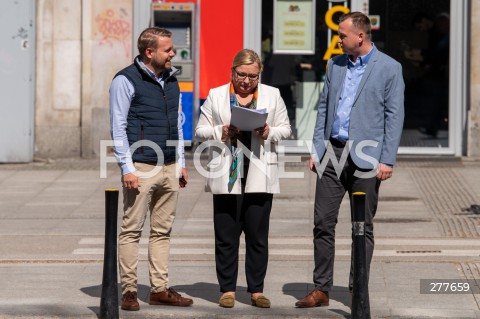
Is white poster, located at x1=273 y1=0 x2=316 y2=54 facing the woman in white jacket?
yes

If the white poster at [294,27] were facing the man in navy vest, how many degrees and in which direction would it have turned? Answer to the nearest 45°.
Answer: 0° — it already faces them

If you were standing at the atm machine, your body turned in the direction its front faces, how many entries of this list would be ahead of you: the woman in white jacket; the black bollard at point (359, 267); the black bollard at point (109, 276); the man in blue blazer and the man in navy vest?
5

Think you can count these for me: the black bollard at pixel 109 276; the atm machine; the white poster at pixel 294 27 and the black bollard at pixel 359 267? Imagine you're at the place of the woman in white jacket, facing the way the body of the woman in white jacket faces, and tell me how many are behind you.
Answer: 2

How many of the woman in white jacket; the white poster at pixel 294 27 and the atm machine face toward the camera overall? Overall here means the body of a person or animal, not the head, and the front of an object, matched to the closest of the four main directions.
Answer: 3

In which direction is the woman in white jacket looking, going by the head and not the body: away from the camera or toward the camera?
toward the camera

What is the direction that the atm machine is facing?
toward the camera

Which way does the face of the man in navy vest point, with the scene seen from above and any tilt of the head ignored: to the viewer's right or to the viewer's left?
to the viewer's right

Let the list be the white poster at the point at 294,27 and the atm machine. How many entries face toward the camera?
2

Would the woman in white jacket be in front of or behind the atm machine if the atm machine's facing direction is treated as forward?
in front

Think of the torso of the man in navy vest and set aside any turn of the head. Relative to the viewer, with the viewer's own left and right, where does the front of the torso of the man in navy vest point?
facing the viewer and to the right of the viewer

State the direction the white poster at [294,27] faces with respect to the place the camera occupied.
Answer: facing the viewer
